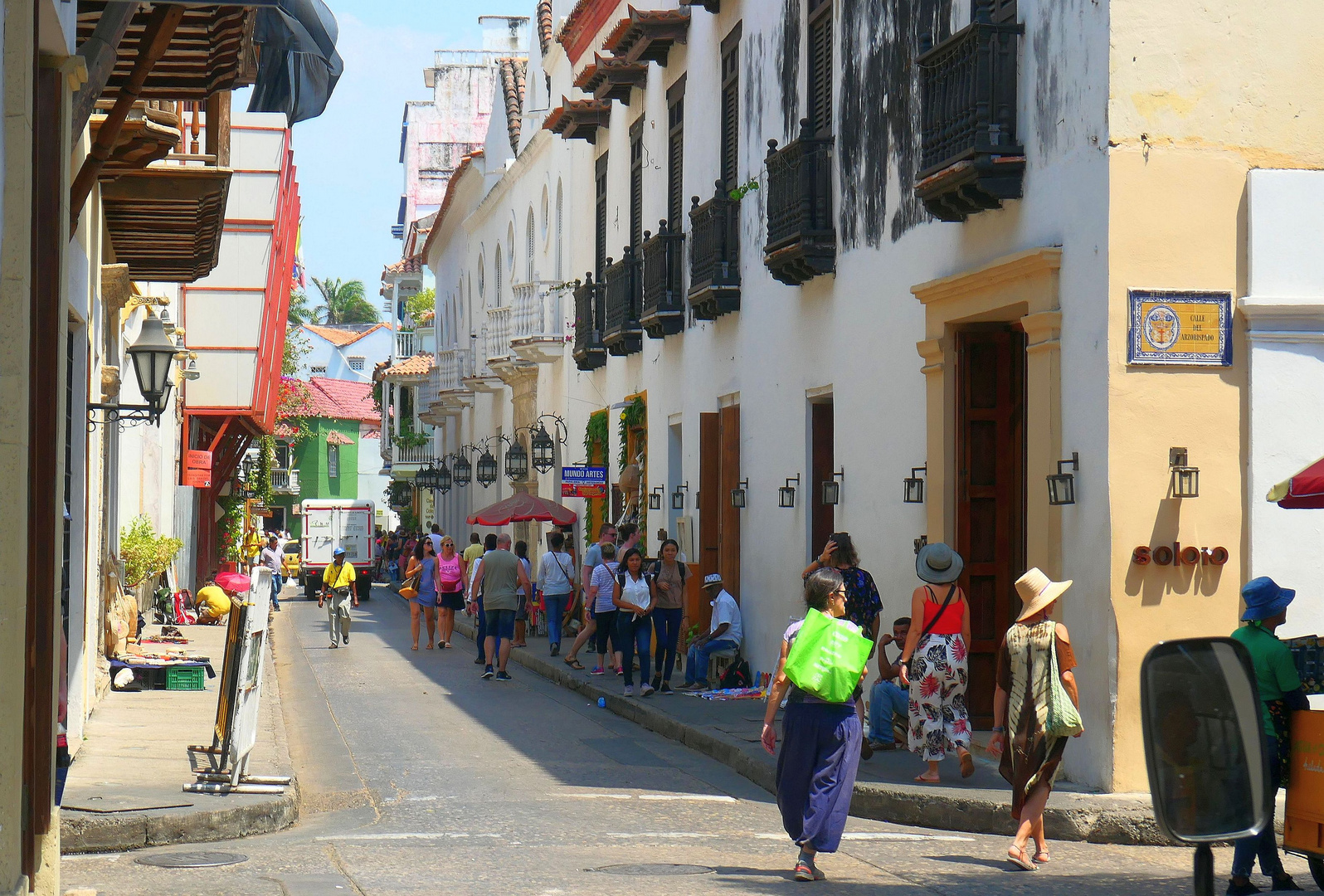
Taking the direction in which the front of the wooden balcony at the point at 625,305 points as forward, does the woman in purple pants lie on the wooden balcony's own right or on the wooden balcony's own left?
on the wooden balcony's own left

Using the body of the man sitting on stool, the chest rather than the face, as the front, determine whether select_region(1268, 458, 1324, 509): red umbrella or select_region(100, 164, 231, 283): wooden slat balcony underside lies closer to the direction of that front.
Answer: the wooden slat balcony underside

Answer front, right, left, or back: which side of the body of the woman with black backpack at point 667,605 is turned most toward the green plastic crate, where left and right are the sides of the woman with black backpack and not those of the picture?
right

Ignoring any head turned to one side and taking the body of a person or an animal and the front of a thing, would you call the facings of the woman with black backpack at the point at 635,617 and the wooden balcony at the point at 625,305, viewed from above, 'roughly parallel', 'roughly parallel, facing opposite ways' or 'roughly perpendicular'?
roughly perpendicular

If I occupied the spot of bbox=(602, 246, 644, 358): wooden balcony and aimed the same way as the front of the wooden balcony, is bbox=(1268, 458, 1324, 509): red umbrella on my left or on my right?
on my left

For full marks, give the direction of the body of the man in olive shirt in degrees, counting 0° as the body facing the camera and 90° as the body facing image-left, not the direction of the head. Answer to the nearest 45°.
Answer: approximately 180°

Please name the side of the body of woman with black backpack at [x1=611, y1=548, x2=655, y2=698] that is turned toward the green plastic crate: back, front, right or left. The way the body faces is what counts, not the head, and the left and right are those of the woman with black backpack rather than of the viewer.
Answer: right

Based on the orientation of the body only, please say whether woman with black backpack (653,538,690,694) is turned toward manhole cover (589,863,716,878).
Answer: yes

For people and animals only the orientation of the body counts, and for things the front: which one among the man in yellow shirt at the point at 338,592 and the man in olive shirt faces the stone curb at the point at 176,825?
the man in yellow shirt

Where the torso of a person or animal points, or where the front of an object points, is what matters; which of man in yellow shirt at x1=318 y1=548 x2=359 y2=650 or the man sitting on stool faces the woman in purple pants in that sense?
the man in yellow shirt
